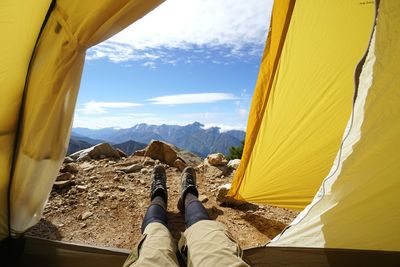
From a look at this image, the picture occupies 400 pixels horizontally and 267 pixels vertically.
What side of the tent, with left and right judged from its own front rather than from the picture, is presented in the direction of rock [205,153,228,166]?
front

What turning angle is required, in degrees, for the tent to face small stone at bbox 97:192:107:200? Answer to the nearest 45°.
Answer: approximately 45° to its left

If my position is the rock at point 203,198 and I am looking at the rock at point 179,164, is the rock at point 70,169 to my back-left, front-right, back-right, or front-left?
front-left

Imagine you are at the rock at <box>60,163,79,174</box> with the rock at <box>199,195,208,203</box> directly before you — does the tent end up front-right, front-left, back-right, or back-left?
front-right

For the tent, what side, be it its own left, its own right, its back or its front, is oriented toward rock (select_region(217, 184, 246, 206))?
front

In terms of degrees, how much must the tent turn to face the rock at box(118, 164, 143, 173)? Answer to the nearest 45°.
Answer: approximately 45° to its left

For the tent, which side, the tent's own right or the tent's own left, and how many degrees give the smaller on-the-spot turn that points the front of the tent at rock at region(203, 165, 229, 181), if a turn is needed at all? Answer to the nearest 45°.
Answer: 0° — it already faces it

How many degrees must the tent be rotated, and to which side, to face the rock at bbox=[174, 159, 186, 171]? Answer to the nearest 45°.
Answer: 0° — it already faces it

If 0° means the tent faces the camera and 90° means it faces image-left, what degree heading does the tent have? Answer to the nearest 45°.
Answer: approximately 180°

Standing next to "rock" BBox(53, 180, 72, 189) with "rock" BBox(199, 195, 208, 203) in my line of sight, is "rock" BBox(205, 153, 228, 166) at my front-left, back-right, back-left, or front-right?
front-left

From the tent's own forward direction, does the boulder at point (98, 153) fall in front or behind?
in front
